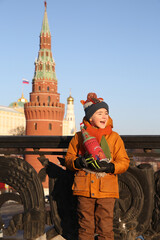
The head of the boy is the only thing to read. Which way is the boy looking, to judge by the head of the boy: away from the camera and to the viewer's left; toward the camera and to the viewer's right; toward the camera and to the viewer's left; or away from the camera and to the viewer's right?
toward the camera and to the viewer's right

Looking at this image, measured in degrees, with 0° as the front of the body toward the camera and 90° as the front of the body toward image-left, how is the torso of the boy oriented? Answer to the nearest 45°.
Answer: approximately 0°

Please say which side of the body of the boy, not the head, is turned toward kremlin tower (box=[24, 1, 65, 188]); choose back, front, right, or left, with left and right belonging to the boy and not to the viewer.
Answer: back
